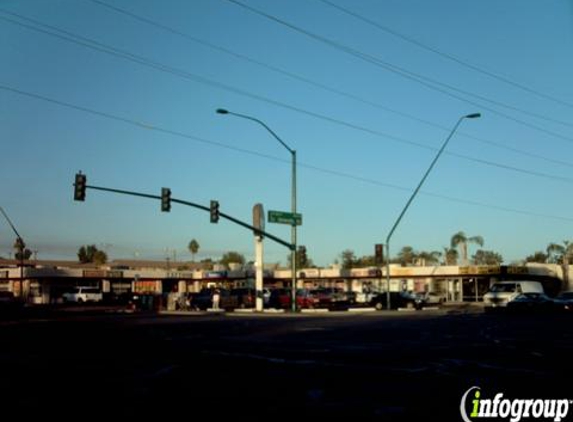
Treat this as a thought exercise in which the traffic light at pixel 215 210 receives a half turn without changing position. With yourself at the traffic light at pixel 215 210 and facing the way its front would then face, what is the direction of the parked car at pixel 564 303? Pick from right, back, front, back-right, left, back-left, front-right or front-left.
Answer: right

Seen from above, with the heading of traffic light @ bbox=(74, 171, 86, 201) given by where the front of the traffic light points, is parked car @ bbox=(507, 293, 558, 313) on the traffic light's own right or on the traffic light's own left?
on the traffic light's own left

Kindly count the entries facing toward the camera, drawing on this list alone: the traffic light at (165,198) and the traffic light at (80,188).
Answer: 2

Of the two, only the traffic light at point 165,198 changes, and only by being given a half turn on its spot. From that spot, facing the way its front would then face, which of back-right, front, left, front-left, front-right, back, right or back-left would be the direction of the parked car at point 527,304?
right

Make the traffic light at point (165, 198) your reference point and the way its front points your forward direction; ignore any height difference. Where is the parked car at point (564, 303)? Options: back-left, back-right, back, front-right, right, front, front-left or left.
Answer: left

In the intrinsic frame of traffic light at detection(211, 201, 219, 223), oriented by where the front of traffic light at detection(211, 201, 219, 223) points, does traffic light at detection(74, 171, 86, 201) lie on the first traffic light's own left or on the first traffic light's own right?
on the first traffic light's own right

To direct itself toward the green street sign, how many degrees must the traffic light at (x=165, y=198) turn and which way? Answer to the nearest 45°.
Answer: approximately 135° to its left

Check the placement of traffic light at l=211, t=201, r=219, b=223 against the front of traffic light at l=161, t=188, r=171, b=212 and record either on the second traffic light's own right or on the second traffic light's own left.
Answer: on the second traffic light's own left

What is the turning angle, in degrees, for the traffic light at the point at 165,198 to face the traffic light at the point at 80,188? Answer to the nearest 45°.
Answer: approximately 45° to its right

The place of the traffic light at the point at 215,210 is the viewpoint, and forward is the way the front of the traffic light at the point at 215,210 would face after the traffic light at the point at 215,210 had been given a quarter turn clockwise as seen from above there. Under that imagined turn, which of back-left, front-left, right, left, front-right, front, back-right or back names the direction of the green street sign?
back-right

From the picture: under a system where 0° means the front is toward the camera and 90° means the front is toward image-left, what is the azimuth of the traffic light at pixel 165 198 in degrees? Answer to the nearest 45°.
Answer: approximately 0°

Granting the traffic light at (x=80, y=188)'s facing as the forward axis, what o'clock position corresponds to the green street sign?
The green street sign is roughly at 8 o'clock from the traffic light.

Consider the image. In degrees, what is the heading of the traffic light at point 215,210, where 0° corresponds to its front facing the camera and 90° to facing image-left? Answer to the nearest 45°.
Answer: approximately 0°
